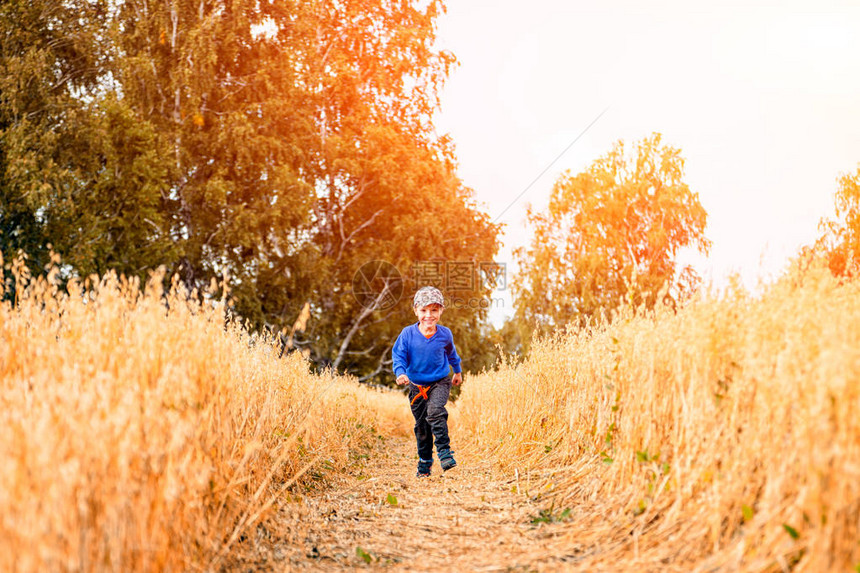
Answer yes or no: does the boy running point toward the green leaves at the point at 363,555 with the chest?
yes

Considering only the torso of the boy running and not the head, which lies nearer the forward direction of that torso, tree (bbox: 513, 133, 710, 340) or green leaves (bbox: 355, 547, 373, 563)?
the green leaves

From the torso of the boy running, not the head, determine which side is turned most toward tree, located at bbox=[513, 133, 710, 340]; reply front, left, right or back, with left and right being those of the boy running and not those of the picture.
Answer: back

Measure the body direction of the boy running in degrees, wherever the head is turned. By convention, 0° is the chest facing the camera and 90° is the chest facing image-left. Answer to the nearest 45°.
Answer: approximately 0°
